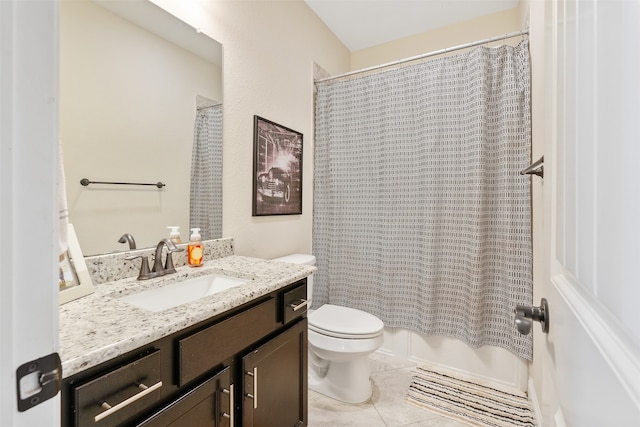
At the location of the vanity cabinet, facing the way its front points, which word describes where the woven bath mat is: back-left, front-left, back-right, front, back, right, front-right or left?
front-left

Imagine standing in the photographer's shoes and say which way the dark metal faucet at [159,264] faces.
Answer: facing the viewer and to the right of the viewer

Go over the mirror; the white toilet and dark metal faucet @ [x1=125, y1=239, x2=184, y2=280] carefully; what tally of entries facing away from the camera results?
0

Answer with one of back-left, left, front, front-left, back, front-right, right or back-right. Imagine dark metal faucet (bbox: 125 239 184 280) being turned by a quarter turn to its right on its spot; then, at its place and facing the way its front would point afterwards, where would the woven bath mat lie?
back-left

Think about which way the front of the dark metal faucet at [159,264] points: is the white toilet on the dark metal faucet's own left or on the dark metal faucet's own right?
on the dark metal faucet's own left

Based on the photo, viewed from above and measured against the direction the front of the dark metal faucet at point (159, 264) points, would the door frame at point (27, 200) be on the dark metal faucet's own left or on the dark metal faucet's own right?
on the dark metal faucet's own right

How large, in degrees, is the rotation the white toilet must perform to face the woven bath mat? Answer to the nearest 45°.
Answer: approximately 45° to its left

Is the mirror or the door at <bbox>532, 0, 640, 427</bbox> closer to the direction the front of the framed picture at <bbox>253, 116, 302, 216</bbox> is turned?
the door

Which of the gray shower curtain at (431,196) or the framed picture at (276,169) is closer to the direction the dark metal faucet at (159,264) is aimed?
the gray shower curtain

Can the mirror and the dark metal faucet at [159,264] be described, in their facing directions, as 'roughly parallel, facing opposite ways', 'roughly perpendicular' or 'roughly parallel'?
roughly parallel

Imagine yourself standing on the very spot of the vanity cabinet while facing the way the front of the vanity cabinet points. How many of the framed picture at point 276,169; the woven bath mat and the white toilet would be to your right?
0
